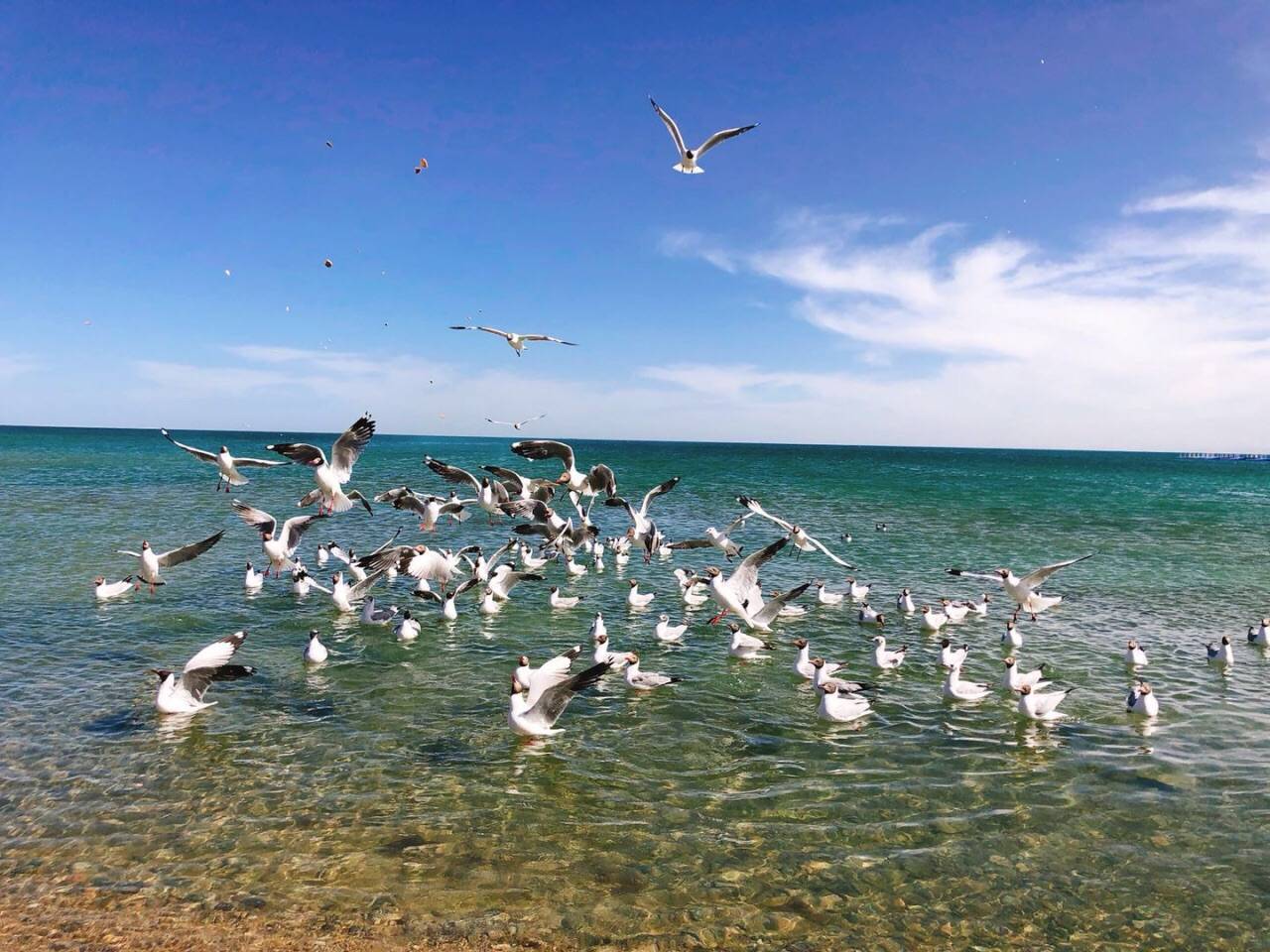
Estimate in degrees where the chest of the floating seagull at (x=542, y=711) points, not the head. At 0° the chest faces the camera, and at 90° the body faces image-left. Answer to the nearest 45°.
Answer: approximately 90°

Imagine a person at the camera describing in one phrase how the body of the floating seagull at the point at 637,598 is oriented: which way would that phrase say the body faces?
to the viewer's left

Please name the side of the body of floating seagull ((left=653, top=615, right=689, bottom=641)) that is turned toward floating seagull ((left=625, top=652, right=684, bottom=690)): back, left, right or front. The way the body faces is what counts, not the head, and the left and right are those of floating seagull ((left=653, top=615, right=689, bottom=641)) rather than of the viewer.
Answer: left

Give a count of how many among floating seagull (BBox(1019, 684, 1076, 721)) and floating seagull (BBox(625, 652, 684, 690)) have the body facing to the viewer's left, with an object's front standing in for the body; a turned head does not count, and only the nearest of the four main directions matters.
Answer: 2

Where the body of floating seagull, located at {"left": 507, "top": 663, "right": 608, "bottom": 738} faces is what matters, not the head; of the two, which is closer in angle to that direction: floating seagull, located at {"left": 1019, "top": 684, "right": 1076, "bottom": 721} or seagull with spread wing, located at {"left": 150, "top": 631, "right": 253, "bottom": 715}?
the seagull with spread wing

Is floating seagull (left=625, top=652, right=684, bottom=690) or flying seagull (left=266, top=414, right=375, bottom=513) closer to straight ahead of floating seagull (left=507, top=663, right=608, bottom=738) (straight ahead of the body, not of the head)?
the flying seagull

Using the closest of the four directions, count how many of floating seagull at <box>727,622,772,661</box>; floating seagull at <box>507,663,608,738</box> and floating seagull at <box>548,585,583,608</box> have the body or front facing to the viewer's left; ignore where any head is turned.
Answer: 3

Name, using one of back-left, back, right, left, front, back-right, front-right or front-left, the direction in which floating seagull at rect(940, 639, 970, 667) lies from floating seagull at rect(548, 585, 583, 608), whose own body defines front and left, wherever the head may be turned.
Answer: back-left

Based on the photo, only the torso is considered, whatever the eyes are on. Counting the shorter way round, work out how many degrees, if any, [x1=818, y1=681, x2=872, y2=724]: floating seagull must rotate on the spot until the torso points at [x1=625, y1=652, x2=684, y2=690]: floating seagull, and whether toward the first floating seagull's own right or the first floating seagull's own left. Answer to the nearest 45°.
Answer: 0° — it already faces it

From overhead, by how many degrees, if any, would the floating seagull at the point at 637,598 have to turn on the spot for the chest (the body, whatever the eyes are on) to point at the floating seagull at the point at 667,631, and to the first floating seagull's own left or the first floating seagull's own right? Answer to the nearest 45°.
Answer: approximately 90° to the first floating seagull's own left

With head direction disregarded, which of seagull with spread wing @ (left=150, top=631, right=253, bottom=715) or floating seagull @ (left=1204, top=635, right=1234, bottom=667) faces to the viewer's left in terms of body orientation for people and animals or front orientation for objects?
the seagull with spread wing

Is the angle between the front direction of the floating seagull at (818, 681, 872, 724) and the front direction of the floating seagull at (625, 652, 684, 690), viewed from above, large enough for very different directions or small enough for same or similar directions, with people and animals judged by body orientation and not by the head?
same or similar directions

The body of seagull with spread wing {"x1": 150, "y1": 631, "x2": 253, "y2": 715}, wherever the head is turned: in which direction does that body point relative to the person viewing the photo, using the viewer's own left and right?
facing to the left of the viewer

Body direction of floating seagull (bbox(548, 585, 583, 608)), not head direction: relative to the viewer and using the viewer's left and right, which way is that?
facing to the left of the viewer

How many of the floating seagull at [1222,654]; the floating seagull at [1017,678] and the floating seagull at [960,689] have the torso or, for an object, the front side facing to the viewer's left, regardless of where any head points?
2

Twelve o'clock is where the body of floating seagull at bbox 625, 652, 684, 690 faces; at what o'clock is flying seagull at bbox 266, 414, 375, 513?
The flying seagull is roughly at 1 o'clock from the floating seagull.

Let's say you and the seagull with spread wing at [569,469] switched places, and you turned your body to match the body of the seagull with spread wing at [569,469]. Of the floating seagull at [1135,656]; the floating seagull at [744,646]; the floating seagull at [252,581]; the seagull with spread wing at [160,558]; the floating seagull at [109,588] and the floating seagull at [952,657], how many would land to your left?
3

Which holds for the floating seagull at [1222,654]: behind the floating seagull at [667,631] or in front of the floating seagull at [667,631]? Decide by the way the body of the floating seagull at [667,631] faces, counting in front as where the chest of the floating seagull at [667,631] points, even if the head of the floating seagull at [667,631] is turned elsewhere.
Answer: behind

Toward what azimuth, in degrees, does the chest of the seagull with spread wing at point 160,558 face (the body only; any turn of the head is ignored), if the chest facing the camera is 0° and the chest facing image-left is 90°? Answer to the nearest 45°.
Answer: approximately 45°

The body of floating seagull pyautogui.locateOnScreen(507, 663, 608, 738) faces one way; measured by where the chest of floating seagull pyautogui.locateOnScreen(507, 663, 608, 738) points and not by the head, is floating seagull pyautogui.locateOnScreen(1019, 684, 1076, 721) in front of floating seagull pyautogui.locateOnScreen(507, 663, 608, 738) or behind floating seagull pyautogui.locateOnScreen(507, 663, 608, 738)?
behind

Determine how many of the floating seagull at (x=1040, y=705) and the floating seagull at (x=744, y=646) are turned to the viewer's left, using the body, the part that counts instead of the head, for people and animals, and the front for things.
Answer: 2
